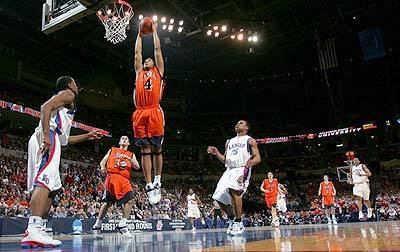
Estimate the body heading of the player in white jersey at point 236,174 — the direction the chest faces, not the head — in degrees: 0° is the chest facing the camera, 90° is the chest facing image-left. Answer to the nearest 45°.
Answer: approximately 45°

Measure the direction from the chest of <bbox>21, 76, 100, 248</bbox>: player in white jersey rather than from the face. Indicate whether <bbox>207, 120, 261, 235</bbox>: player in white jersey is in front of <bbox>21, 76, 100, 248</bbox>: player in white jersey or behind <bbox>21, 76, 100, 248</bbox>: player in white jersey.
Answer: in front

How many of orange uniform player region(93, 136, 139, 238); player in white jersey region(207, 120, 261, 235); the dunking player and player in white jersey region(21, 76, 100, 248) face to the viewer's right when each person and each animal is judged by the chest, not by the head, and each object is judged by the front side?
1

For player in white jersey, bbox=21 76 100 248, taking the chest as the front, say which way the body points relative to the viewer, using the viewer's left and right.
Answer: facing to the right of the viewer

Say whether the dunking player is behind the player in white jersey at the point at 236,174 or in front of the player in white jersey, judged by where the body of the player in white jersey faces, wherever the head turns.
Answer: in front

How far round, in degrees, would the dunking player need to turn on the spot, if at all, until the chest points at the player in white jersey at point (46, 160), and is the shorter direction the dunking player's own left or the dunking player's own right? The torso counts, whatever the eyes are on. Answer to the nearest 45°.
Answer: approximately 45° to the dunking player's own right

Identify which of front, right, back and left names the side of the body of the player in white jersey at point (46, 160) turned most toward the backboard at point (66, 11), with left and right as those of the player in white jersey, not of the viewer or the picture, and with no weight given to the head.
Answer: left

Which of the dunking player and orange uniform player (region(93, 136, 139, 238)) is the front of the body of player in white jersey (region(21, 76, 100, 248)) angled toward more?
the dunking player
